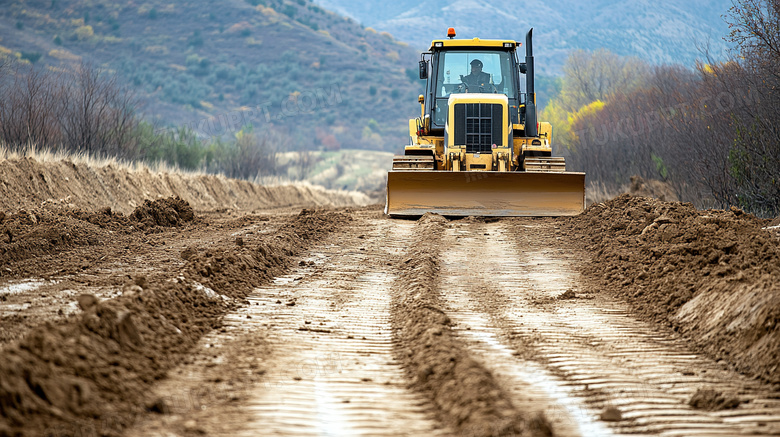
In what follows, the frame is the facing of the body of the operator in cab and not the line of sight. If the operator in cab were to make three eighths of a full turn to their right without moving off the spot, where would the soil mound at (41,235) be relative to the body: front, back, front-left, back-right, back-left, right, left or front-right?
left

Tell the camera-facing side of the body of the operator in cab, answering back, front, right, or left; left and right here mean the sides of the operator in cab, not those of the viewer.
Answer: front

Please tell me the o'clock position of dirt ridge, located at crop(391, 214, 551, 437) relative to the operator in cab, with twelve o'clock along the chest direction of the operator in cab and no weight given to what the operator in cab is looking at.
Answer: The dirt ridge is roughly at 12 o'clock from the operator in cab.

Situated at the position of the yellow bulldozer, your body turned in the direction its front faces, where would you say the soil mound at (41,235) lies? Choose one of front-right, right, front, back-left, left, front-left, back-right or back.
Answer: front-right

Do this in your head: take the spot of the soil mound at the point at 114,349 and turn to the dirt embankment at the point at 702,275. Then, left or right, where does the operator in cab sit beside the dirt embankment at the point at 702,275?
left

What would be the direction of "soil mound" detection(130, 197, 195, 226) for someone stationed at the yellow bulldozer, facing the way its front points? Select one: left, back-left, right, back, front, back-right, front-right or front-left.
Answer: right

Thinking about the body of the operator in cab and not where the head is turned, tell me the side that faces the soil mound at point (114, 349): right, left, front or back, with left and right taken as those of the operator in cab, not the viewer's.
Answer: front

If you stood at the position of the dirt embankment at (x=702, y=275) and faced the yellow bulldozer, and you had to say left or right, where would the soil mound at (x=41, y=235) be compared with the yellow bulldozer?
left

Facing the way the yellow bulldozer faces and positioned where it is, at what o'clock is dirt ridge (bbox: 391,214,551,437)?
The dirt ridge is roughly at 12 o'clock from the yellow bulldozer.

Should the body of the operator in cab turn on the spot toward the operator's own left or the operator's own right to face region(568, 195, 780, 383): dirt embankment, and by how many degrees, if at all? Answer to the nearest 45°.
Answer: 0° — they already face it

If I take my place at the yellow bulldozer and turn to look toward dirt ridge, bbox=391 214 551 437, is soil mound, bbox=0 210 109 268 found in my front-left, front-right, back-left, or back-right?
front-right

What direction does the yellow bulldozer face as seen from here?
toward the camera
